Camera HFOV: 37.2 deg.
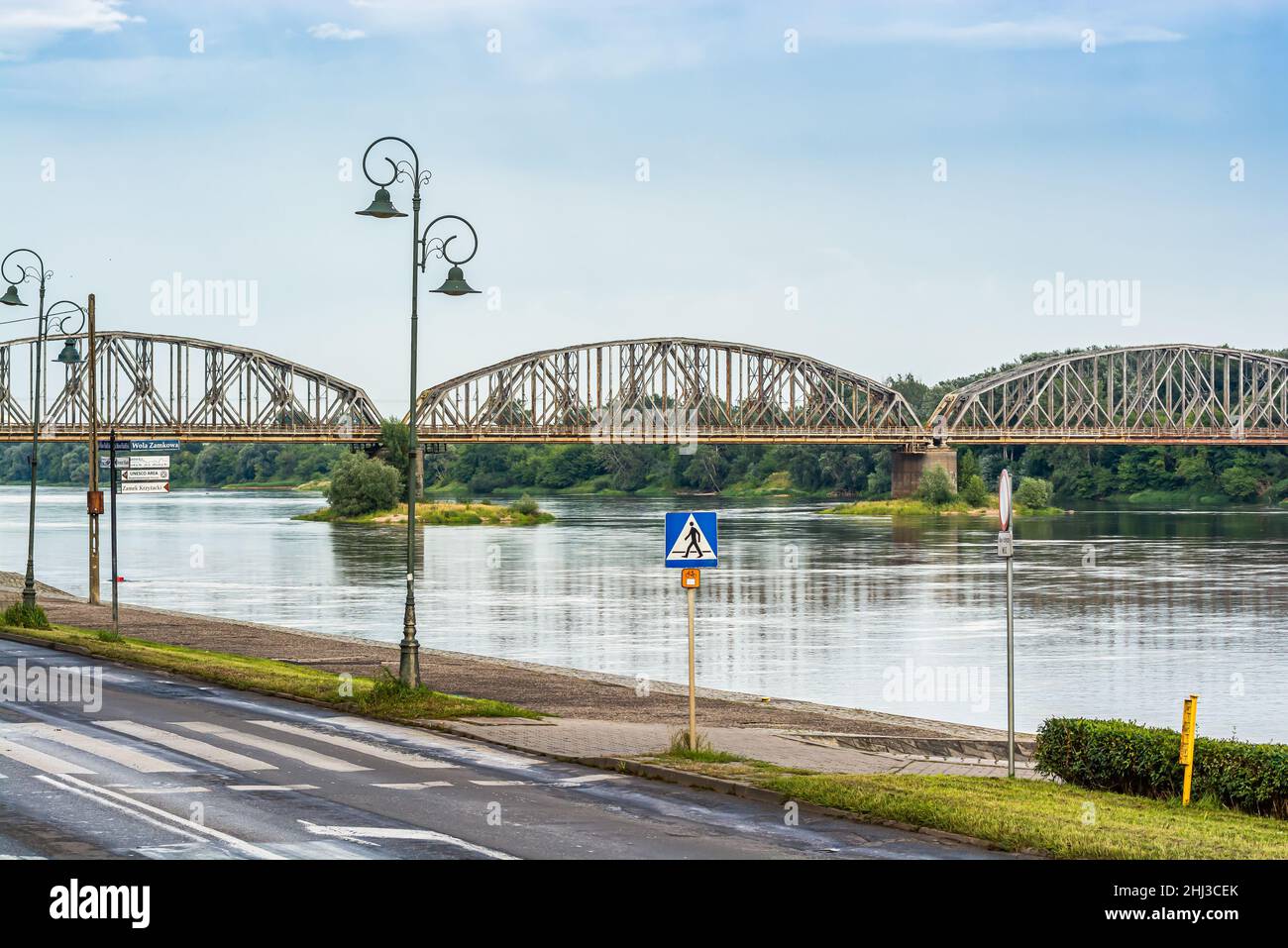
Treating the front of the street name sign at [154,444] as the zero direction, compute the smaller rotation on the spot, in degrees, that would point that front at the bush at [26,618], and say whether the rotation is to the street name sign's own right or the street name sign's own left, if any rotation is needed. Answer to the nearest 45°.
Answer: approximately 135° to the street name sign's own right

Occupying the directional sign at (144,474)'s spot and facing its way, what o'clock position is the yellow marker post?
The yellow marker post is roughly at 11 o'clock from the directional sign.

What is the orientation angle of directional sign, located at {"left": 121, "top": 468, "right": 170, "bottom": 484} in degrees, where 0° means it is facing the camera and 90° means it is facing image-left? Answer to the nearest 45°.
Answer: approximately 0°

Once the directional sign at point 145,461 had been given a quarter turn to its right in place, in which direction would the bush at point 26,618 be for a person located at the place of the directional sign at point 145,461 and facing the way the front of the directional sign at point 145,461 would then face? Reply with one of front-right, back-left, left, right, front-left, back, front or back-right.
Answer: front-right

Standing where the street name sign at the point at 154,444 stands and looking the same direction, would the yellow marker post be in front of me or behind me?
in front

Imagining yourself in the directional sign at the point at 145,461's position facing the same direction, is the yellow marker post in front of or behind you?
in front

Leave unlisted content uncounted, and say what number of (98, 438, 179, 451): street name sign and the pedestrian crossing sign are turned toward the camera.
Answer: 2

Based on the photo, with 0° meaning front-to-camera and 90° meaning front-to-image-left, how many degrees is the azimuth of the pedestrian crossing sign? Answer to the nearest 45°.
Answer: approximately 0°

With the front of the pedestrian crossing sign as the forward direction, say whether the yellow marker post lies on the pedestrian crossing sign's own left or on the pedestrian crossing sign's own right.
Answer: on the pedestrian crossing sign's own left

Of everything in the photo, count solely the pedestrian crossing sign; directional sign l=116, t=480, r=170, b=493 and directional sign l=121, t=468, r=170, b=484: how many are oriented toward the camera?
3
